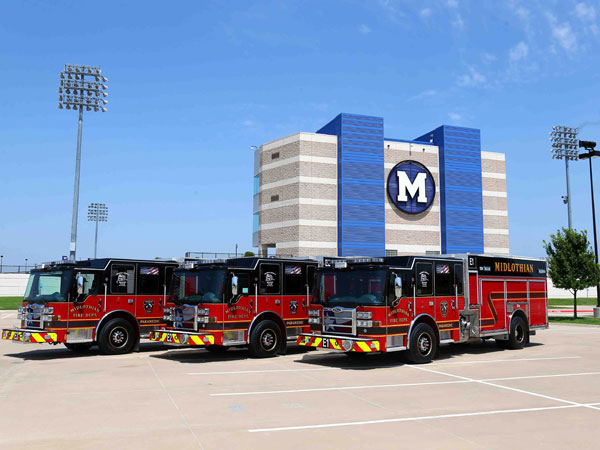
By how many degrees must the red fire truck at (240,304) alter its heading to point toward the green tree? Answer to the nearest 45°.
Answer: approximately 180°

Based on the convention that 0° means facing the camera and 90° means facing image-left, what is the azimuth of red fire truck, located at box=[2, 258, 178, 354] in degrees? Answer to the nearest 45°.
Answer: approximately 45°

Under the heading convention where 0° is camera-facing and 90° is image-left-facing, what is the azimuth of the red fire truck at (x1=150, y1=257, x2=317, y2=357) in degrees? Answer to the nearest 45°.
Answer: approximately 45°

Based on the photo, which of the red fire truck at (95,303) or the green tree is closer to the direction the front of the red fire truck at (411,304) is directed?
the red fire truck

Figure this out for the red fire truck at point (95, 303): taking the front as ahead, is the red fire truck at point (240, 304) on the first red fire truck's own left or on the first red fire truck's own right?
on the first red fire truck's own left

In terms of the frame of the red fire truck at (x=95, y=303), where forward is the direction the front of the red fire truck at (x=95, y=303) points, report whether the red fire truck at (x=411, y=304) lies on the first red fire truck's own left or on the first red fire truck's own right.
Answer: on the first red fire truck's own left

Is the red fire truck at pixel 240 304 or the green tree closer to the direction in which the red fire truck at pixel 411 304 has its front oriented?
the red fire truck

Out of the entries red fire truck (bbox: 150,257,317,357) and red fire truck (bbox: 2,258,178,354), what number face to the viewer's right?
0

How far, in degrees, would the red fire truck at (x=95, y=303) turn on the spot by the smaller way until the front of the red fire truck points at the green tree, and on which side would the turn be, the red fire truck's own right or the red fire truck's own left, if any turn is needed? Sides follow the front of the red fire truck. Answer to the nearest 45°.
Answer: approximately 135° to the red fire truck's own left

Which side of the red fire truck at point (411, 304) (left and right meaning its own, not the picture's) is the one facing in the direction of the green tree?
back

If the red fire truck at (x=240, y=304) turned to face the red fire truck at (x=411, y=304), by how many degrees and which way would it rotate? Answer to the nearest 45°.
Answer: approximately 135° to its left

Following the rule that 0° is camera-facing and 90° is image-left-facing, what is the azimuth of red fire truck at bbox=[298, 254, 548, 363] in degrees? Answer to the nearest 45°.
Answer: approximately 45°

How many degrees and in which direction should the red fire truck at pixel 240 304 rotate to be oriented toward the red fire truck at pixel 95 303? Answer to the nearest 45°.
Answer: approximately 45° to its right
